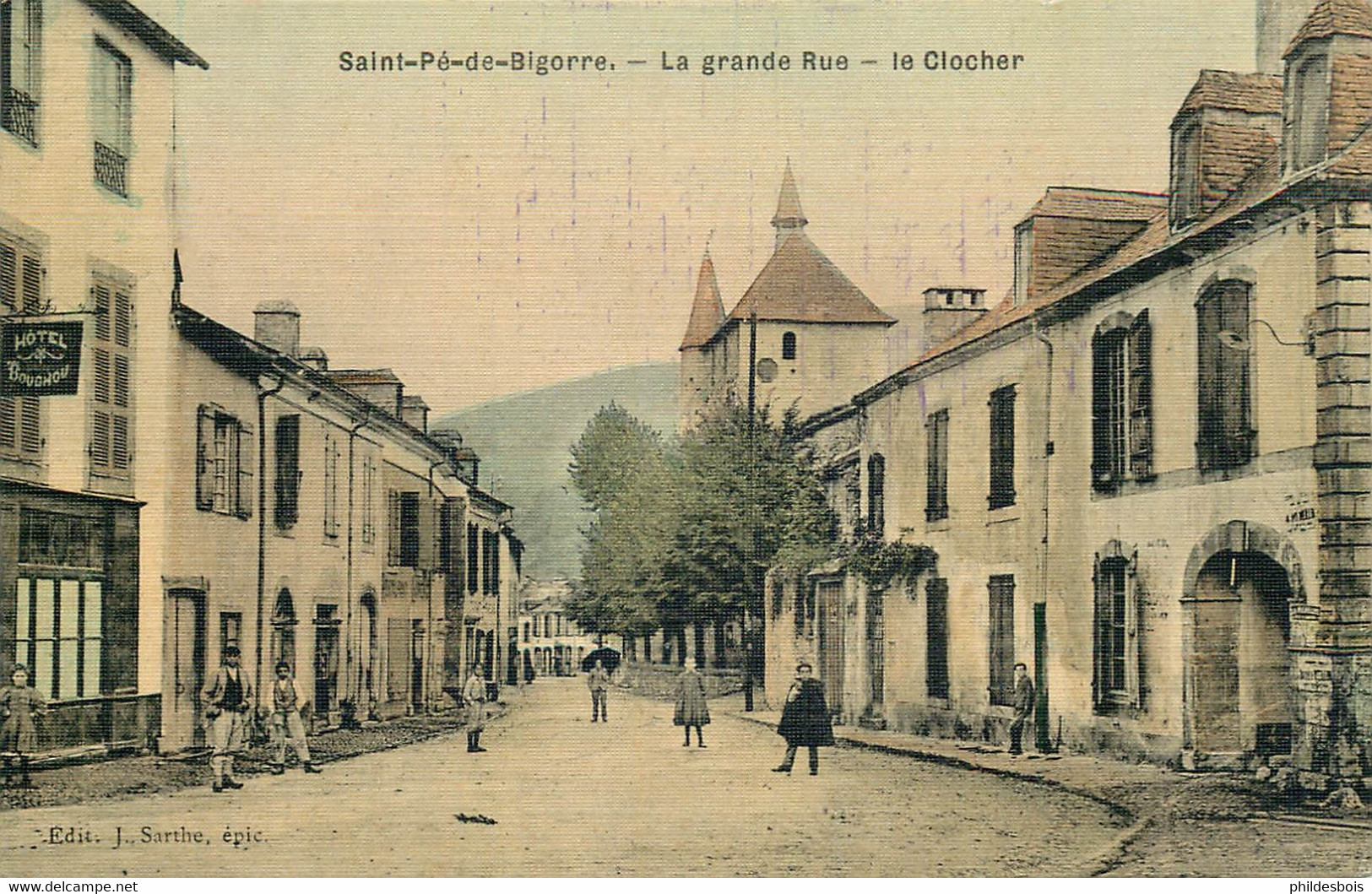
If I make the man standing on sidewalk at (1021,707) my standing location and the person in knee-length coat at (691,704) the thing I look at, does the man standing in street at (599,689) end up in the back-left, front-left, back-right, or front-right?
front-right

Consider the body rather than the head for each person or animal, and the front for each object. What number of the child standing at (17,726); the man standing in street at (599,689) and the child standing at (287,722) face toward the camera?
3

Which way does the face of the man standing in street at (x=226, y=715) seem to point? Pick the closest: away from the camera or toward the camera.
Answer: toward the camera

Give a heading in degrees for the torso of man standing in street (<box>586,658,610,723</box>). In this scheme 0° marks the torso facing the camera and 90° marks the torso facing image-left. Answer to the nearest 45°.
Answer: approximately 0°

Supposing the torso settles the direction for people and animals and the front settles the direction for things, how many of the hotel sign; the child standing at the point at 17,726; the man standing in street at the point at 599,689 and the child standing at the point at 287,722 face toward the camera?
4

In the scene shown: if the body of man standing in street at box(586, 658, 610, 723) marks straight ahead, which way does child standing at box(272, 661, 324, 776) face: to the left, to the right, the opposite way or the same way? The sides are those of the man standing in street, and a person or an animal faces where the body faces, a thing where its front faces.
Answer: the same way

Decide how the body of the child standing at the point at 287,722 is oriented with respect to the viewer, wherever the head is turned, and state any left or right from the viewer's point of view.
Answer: facing the viewer

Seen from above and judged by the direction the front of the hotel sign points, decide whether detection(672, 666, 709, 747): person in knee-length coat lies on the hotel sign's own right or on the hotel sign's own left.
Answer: on the hotel sign's own left

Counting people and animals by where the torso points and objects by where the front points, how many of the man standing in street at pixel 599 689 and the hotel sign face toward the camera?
2

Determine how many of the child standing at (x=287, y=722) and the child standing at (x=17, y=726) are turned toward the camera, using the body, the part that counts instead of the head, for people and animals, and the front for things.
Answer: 2

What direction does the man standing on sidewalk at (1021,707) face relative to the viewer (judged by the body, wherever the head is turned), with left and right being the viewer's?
facing the viewer and to the left of the viewer

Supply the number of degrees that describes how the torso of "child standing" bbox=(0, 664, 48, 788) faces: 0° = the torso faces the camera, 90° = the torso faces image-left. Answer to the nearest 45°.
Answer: approximately 0°

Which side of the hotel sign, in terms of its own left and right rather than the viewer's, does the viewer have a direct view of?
front
